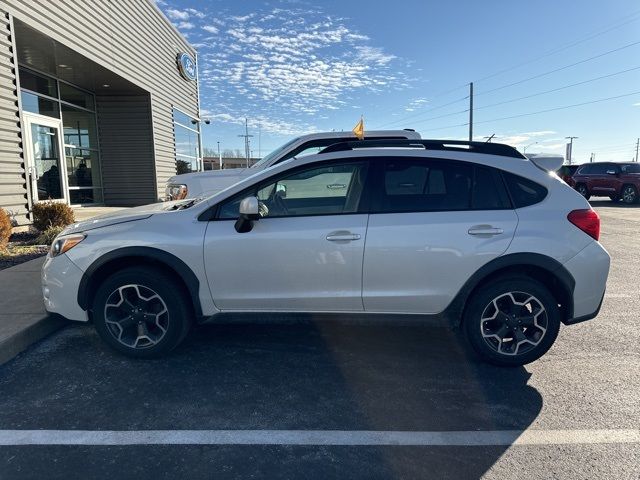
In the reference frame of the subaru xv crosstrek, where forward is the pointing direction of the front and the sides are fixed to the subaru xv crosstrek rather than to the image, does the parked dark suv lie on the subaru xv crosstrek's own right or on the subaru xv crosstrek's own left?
on the subaru xv crosstrek's own right

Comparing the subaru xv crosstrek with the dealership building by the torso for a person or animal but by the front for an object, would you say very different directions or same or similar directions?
very different directions

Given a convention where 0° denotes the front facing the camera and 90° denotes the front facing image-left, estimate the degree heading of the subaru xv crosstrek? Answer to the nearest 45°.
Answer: approximately 90°

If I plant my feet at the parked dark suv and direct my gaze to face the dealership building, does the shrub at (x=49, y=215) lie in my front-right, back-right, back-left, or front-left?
front-left

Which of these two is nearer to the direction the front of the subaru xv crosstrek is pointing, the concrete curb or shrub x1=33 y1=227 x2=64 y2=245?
the concrete curb
